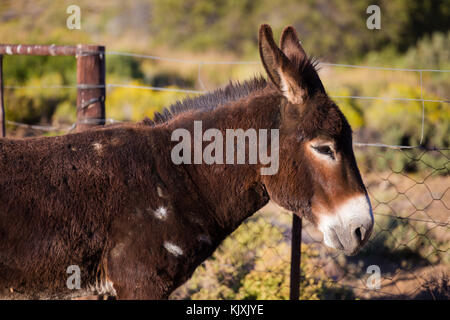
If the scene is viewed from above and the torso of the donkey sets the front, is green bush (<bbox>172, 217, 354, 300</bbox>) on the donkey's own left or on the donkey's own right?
on the donkey's own left

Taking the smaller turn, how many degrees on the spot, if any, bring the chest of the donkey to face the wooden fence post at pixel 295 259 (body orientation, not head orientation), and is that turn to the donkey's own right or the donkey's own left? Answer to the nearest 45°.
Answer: approximately 45° to the donkey's own left

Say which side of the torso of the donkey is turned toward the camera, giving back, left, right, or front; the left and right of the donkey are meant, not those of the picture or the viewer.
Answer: right

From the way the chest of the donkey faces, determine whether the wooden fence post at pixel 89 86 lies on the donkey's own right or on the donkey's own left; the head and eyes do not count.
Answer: on the donkey's own left

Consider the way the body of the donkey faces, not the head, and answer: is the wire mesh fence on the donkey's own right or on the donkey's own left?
on the donkey's own left
